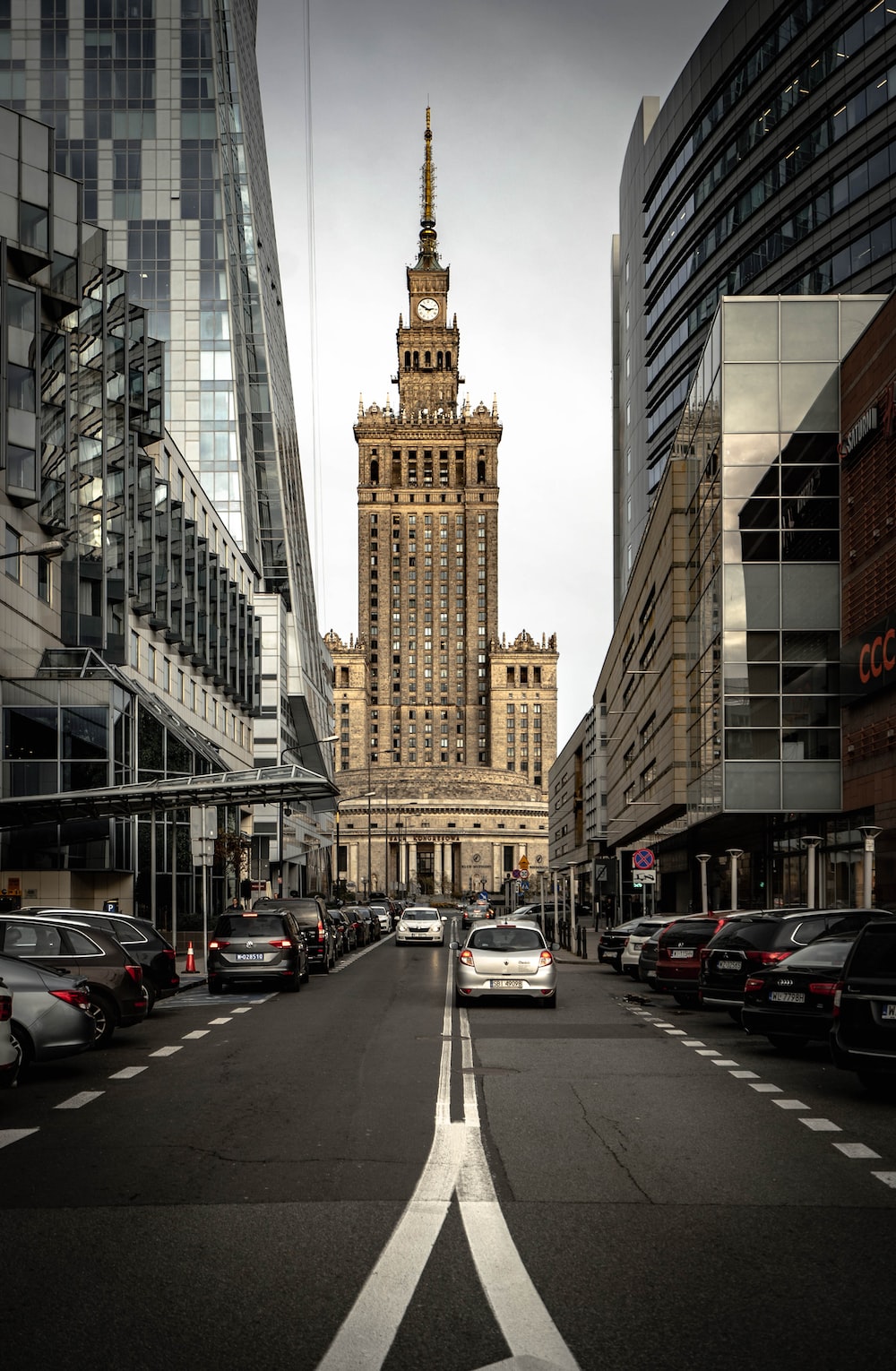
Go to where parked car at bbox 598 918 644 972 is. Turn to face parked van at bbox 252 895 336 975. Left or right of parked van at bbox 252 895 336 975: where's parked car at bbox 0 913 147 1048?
left

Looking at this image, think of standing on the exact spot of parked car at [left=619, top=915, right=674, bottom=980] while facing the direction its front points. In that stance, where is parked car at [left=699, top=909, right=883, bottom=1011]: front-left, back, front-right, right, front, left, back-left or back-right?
back-right

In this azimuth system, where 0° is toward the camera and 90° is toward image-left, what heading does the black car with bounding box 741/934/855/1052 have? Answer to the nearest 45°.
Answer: approximately 225°

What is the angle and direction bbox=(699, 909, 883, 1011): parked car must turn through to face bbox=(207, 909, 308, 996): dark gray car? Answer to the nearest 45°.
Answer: approximately 90° to its left

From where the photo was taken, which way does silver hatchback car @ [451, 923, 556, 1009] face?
away from the camera
